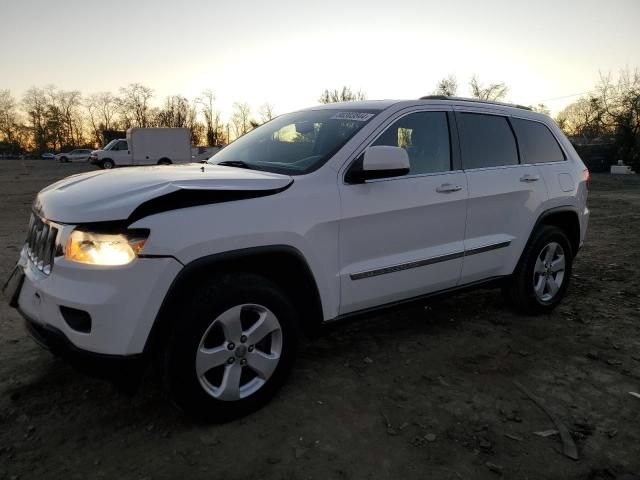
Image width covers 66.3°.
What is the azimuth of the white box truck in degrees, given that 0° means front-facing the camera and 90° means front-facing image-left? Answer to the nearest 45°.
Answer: approximately 90°

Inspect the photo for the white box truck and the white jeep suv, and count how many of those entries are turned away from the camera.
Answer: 0

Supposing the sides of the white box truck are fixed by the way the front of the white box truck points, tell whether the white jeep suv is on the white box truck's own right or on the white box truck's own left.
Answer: on the white box truck's own left

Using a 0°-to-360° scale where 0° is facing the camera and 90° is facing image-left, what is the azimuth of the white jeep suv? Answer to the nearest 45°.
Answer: approximately 45°

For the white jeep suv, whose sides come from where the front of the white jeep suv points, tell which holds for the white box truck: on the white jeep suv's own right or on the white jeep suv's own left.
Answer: on the white jeep suv's own right
